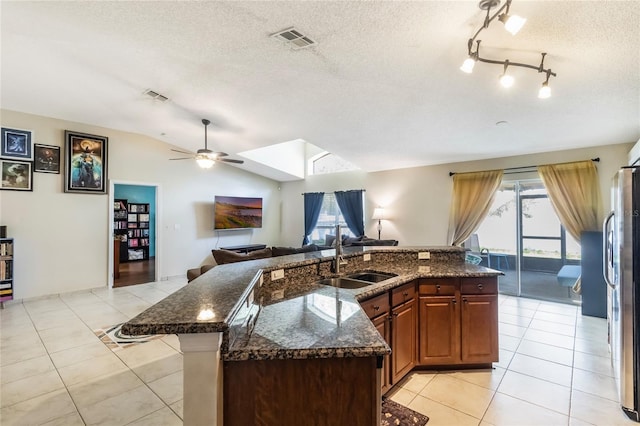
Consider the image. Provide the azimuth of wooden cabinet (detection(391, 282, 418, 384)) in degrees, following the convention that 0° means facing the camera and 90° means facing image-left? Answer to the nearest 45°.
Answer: approximately 315°

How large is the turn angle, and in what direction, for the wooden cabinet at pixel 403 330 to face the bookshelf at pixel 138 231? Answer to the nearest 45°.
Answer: approximately 180°

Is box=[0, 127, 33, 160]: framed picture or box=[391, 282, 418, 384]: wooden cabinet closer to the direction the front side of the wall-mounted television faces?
the wooden cabinet

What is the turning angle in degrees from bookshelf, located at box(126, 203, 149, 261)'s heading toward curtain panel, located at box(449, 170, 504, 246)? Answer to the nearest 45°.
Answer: approximately 45° to its left

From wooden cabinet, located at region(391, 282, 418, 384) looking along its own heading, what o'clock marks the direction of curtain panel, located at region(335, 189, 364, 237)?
The curtain panel is roughly at 7 o'clock from the wooden cabinet.
